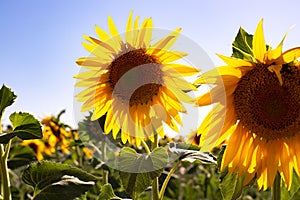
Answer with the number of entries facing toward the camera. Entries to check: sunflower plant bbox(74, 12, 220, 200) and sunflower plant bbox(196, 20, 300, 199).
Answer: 2

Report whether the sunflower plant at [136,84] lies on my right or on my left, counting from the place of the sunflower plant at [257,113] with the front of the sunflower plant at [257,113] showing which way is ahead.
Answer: on my right

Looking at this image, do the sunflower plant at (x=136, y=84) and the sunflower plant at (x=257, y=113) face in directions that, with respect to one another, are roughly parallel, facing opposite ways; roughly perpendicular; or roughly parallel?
roughly parallel

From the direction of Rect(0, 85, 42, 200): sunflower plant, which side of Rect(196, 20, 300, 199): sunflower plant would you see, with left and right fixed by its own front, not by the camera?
right

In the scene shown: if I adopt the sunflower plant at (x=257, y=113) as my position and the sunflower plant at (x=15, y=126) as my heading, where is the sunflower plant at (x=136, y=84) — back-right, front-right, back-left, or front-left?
front-right

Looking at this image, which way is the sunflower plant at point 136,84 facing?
toward the camera

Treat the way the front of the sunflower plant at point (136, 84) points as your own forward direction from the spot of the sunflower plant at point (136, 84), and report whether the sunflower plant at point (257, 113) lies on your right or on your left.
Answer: on your left
